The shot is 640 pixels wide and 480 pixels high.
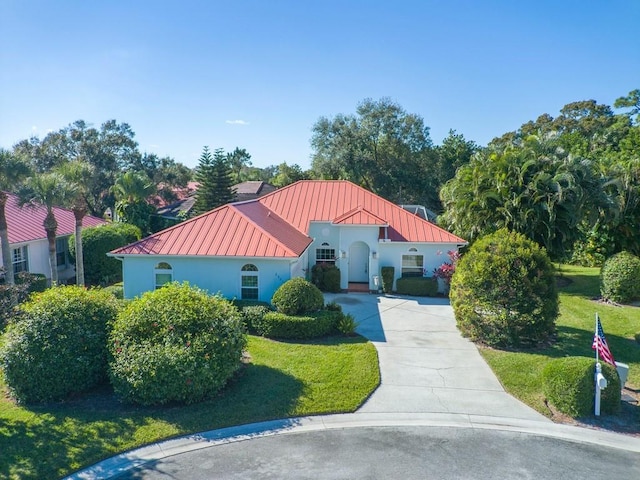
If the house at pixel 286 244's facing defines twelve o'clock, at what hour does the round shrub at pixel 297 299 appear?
The round shrub is roughly at 12 o'clock from the house.

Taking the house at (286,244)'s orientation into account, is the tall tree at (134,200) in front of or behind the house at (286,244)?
behind

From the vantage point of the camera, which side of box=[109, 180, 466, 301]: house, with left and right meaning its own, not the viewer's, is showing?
front

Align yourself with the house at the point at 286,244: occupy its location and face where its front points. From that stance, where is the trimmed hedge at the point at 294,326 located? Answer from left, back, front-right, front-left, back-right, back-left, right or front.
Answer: front

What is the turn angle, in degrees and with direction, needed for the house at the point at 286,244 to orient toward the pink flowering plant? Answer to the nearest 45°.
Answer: approximately 90° to its left

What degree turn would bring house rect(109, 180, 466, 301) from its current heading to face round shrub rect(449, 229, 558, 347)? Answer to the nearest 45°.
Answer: approximately 45° to its left

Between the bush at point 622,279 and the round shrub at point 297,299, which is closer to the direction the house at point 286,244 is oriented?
the round shrub

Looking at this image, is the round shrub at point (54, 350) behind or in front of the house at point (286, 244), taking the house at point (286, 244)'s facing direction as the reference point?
in front

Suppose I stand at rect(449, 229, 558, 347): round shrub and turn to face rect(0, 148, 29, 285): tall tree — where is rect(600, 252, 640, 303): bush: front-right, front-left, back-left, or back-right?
back-right

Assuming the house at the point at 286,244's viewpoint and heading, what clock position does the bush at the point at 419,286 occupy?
The bush is roughly at 9 o'clock from the house.

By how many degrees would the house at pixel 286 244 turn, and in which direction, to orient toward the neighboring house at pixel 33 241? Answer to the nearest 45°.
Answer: approximately 90° to its right

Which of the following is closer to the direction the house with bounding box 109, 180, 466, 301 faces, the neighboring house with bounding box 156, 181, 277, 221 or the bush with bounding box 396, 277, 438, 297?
the bush

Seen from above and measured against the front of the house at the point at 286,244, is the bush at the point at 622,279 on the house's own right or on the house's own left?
on the house's own left

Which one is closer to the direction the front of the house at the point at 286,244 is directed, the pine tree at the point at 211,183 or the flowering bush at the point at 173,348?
the flowering bush
